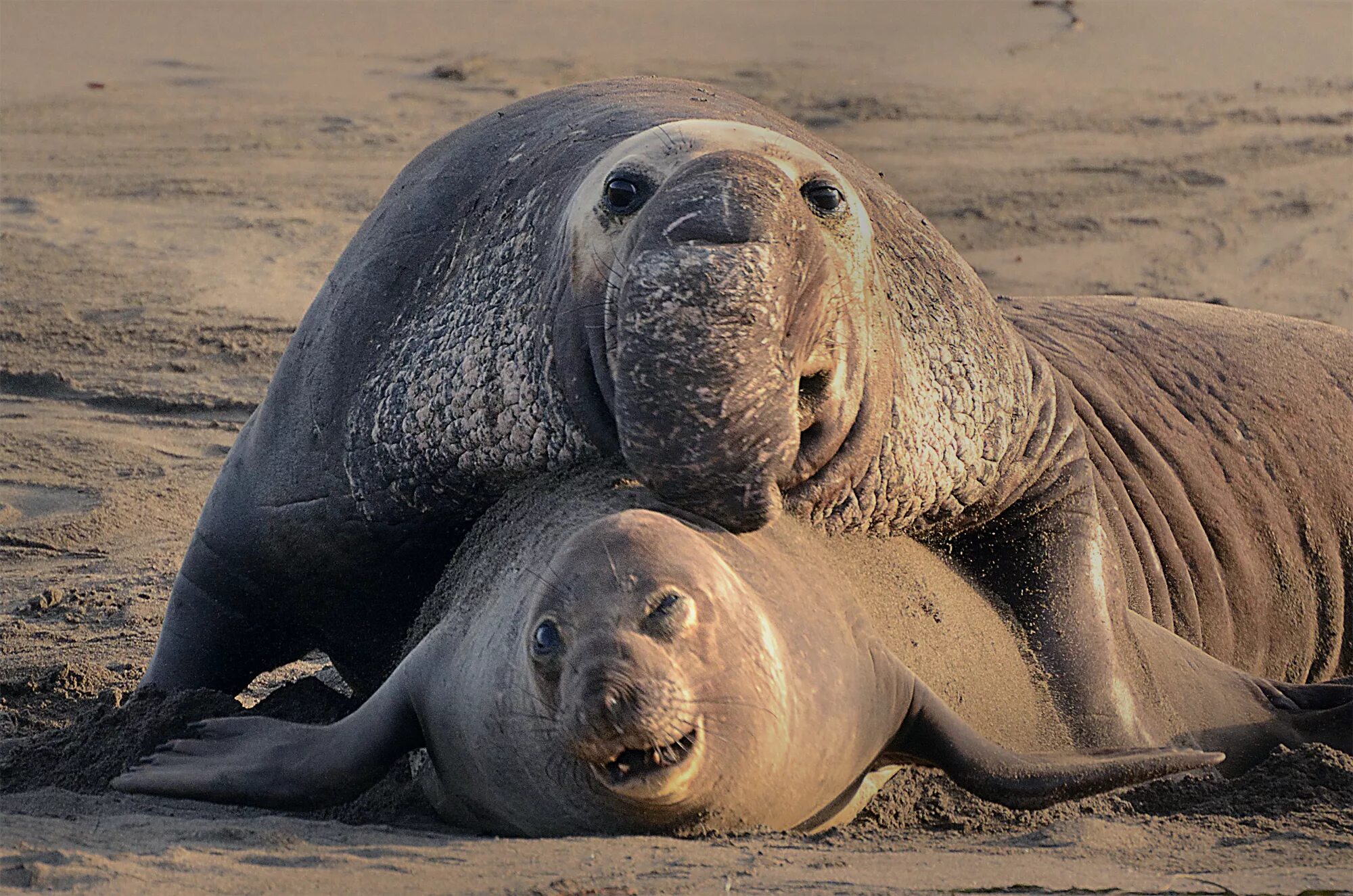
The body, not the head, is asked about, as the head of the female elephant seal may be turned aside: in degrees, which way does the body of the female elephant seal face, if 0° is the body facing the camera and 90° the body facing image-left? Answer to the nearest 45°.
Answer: approximately 0°
